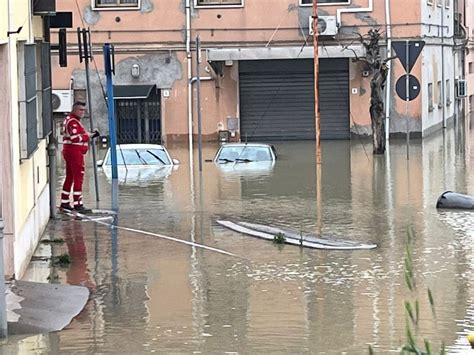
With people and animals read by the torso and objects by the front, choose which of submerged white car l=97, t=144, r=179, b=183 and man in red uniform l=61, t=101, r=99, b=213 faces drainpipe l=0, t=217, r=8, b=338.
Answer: the submerged white car

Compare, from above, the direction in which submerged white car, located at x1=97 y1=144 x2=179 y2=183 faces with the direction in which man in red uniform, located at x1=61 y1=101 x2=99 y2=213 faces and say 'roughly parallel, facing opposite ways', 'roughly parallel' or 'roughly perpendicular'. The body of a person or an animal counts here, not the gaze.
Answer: roughly perpendicular

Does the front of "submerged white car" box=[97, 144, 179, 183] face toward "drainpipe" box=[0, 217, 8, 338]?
yes

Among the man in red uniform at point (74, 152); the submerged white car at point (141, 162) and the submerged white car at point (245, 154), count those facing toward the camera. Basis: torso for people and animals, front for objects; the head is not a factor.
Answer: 2

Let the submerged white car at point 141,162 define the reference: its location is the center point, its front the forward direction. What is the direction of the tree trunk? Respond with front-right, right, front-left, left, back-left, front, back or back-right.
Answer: back-left

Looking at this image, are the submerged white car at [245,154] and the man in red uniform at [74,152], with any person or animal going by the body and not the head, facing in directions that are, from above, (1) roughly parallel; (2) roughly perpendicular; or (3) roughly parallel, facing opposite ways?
roughly perpendicular

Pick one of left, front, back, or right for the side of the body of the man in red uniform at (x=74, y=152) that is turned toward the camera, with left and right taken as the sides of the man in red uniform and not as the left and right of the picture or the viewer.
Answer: right
